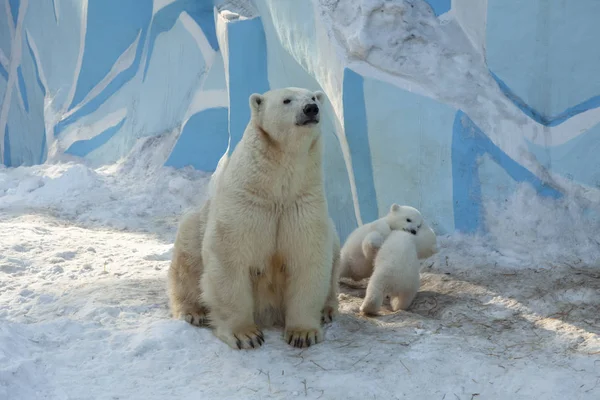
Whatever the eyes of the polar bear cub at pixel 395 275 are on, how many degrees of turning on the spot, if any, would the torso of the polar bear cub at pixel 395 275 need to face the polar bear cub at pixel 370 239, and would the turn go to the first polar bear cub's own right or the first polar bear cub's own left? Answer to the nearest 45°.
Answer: approximately 45° to the first polar bear cub's own left

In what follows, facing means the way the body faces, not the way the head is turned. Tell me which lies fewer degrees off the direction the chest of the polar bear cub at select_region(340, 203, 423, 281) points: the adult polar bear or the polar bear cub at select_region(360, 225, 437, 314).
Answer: the polar bear cub

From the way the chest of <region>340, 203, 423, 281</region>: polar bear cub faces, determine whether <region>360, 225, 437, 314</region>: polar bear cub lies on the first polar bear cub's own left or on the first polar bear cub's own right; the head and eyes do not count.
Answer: on the first polar bear cub's own right

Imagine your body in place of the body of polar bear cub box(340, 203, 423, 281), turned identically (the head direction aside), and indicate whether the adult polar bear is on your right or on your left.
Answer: on your right

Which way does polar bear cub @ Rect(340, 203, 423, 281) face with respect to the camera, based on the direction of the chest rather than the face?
to the viewer's right
